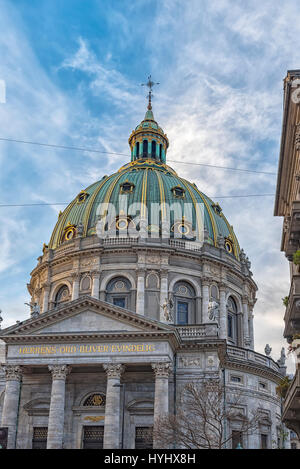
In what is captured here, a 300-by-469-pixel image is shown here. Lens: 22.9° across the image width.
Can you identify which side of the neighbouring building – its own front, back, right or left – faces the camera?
left
